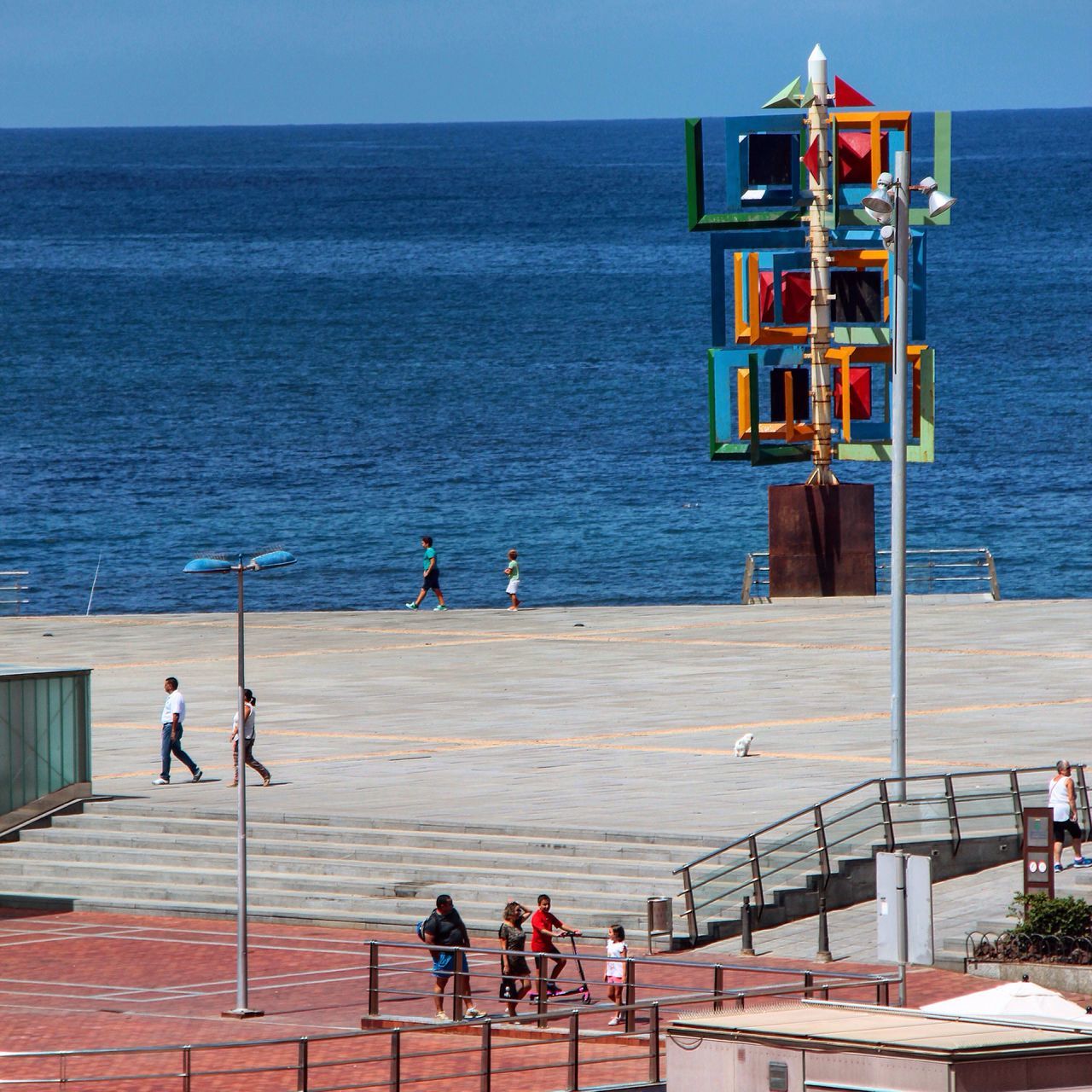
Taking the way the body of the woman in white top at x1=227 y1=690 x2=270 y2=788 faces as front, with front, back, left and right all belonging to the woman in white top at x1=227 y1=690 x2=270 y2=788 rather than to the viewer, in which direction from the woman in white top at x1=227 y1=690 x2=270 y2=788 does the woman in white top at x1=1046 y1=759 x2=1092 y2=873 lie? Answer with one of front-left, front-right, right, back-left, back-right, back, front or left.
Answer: back-left

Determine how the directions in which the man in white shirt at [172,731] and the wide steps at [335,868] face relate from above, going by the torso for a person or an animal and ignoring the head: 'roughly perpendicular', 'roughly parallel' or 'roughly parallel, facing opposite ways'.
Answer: roughly perpendicular

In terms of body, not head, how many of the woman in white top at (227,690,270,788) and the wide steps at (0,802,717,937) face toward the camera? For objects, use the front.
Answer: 1

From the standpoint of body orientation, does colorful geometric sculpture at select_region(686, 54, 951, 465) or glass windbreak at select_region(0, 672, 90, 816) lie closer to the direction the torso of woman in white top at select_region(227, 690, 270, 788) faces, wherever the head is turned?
the glass windbreak
